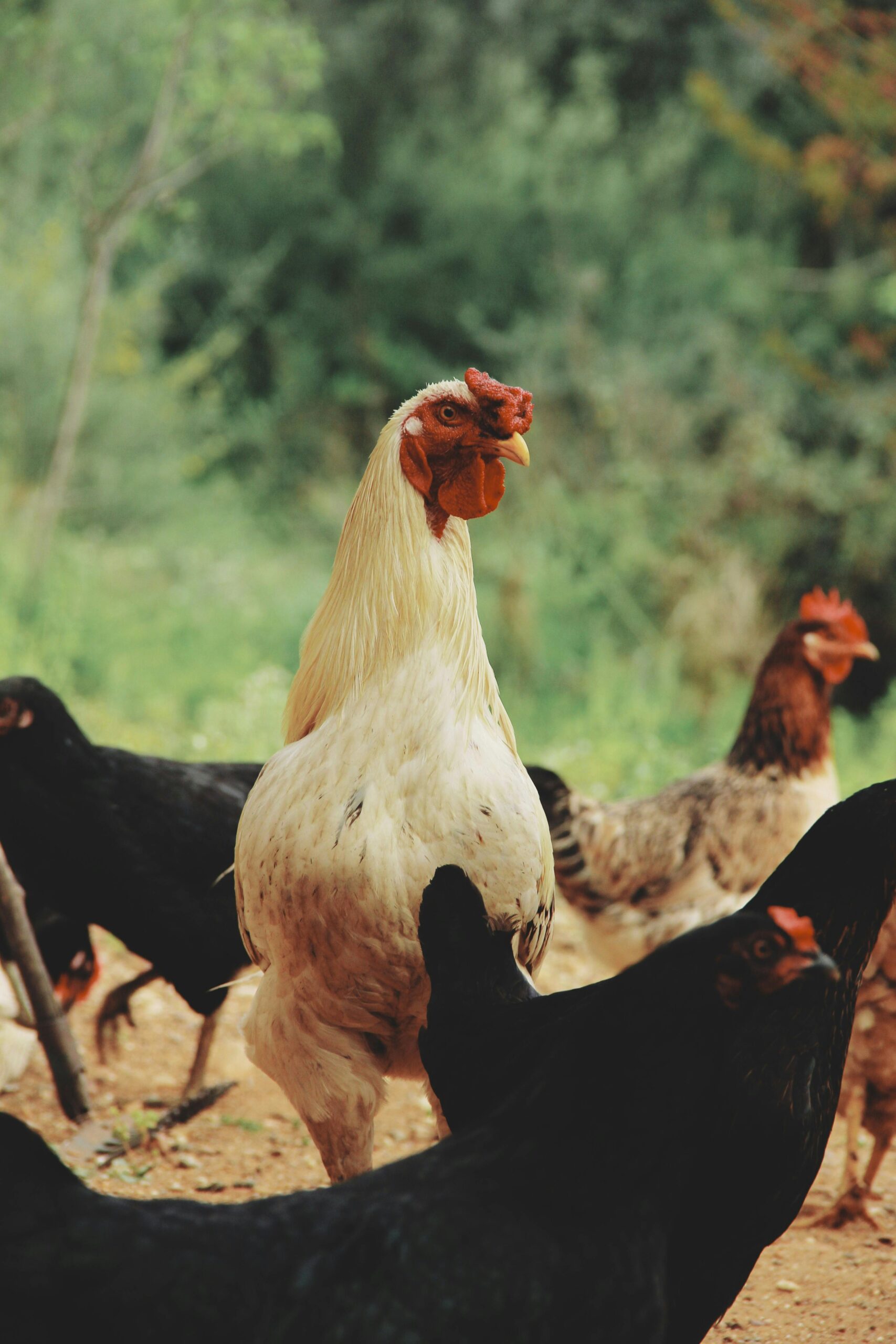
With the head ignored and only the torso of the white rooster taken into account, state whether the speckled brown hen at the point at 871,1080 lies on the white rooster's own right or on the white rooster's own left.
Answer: on the white rooster's own left

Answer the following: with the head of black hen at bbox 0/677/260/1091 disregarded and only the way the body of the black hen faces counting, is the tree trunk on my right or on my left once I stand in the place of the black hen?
on my right

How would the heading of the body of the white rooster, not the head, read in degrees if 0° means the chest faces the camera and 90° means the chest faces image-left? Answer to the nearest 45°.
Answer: approximately 315°

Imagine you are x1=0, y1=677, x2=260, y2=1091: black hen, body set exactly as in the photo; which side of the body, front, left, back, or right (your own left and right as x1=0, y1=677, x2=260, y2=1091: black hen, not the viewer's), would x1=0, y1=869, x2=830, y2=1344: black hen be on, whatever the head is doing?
left

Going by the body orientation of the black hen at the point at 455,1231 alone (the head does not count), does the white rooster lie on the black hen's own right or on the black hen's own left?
on the black hen's own left

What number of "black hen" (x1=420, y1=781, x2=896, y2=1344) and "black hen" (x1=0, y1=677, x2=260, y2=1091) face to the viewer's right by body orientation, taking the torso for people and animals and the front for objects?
1

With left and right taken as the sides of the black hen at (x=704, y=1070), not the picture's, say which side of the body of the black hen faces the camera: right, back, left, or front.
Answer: right

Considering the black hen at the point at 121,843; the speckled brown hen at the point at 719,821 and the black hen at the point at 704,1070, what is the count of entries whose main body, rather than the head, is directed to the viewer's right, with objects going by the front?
2

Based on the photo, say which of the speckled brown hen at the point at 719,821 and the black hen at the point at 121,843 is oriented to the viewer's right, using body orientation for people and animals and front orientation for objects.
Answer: the speckled brown hen

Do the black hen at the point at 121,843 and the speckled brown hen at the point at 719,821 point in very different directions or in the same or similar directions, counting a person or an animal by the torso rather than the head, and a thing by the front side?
very different directions

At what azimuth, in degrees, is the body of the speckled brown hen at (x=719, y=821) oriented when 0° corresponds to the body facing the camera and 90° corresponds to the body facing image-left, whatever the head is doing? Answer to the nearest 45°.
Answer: approximately 270°
